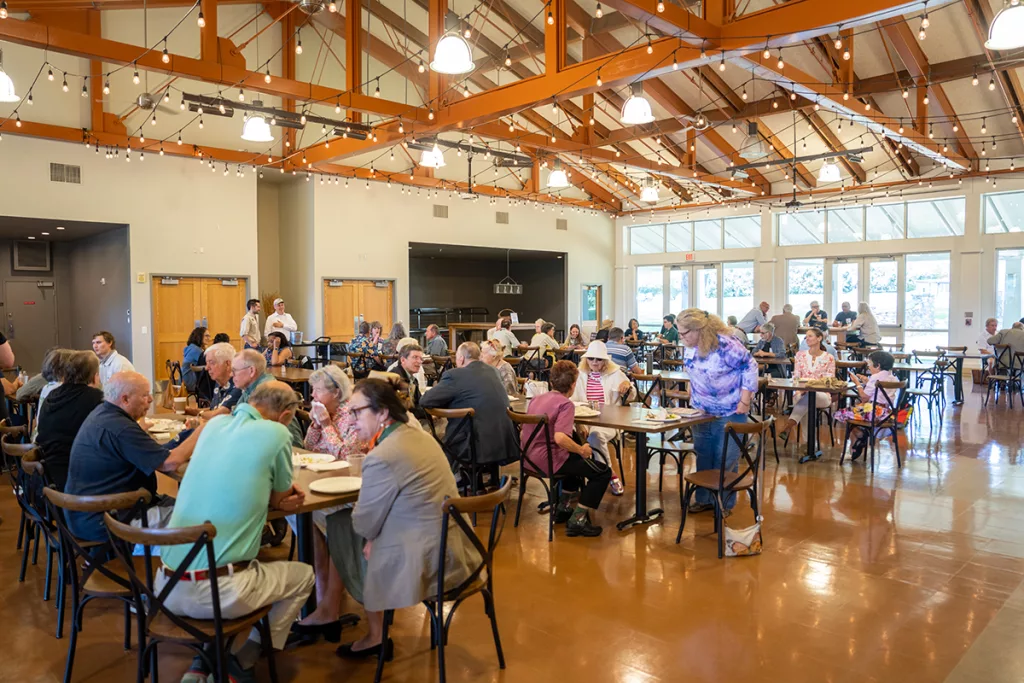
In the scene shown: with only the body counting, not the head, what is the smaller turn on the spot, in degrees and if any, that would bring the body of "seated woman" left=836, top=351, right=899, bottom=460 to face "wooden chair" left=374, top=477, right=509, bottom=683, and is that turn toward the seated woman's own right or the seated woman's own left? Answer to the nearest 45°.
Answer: approximately 90° to the seated woman's own left

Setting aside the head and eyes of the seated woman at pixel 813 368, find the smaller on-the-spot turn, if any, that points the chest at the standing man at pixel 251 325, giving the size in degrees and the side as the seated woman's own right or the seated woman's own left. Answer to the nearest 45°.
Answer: approximately 45° to the seated woman's own right

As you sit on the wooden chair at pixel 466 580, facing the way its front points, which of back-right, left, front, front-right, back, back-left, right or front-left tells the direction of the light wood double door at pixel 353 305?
front-right

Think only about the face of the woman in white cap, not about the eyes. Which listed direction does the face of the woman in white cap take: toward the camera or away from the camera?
toward the camera

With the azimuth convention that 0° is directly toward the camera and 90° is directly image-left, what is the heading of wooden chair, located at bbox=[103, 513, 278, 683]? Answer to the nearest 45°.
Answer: approximately 225°

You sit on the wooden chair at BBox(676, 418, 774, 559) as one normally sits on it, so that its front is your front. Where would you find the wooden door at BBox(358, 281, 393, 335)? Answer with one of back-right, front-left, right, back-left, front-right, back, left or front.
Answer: front

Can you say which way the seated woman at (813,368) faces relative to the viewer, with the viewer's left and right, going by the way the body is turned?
facing the viewer and to the left of the viewer

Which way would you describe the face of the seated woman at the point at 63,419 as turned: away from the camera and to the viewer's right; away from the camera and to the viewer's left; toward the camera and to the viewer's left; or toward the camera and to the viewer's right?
away from the camera and to the viewer's right

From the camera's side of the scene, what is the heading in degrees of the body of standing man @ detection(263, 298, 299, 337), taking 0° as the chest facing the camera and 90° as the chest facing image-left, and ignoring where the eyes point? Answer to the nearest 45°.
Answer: approximately 0°

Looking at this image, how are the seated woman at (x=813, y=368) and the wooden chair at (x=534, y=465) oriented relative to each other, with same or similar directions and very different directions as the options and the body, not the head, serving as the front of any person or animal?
very different directions

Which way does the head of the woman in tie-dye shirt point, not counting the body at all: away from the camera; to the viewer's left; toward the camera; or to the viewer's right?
to the viewer's left

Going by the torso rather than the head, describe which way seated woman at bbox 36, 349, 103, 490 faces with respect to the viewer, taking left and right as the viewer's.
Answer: facing away from the viewer and to the right of the viewer

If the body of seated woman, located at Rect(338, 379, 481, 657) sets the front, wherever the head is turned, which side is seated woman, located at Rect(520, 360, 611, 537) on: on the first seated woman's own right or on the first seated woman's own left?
on the first seated woman's own right

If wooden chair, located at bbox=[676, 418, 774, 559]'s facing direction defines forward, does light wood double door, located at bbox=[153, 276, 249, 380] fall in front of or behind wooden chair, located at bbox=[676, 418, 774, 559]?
in front

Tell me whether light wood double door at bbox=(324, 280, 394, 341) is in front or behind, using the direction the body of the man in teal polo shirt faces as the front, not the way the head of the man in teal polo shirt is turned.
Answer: in front

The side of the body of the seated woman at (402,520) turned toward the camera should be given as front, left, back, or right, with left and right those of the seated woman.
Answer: left

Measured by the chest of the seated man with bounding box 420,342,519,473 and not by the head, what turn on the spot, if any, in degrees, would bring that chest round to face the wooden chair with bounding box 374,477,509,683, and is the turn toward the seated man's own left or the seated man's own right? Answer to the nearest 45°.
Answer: approximately 135° to the seated man's own left

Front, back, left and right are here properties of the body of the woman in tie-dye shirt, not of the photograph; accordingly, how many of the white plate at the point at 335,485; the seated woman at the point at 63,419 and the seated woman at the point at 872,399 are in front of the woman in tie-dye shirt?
2

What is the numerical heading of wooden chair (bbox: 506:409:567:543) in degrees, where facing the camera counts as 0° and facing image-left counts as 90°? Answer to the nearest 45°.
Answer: approximately 225°
